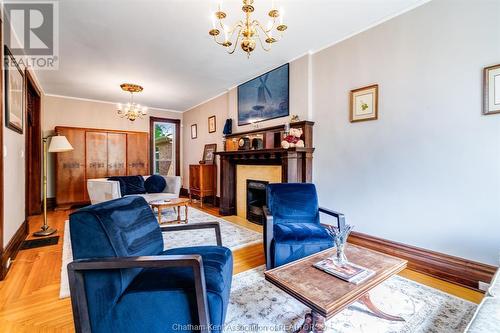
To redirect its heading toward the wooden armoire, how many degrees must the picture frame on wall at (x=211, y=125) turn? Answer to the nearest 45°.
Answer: approximately 45° to its right

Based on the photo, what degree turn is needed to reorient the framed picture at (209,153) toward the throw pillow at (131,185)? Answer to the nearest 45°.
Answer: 0° — it already faces it

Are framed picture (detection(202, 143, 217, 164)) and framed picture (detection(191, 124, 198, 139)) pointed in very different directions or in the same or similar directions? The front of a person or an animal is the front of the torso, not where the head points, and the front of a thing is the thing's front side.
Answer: same or similar directions

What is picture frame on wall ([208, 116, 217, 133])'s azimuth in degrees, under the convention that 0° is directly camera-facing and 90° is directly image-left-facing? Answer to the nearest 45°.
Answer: approximately 45°

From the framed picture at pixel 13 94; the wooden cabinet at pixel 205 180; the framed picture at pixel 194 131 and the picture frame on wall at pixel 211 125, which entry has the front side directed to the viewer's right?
the framed picture at pixel 13 94

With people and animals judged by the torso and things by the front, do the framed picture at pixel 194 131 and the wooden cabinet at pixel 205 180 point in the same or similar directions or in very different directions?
same or similar directions

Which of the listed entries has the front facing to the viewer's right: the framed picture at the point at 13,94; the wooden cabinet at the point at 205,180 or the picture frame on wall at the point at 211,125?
the framed picture

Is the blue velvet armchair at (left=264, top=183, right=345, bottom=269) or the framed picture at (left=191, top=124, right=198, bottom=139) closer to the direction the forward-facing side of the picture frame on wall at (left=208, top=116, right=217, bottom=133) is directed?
the blue velvet armchair

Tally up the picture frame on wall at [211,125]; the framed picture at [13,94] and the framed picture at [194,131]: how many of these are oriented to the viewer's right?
1

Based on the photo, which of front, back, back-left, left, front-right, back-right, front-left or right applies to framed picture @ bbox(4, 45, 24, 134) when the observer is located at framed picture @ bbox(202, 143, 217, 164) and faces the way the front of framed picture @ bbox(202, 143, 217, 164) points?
front

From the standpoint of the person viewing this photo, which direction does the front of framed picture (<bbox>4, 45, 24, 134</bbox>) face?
facing to the right of the viewer

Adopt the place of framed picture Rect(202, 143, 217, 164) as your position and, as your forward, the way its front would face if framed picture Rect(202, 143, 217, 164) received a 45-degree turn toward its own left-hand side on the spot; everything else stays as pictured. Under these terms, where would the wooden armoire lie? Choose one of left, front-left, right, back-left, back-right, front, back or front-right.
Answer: right

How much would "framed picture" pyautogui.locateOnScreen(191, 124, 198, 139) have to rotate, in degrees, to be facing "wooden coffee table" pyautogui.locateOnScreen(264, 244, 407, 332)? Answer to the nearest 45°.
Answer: approximately 45° to its left

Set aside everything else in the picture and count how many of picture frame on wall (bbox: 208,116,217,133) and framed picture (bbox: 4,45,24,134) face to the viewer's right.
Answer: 1

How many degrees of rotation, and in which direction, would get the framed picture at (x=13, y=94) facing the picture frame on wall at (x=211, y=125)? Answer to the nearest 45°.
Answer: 0° — it already faces it

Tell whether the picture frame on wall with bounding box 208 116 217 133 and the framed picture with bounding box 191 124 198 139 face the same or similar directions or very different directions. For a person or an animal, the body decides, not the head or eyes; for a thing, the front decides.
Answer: same or similar directions

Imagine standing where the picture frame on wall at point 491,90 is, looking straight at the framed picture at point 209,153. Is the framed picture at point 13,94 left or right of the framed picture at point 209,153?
left

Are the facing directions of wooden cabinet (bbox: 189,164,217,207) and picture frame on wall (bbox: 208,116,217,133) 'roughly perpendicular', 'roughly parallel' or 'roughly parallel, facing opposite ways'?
roughly parallel
